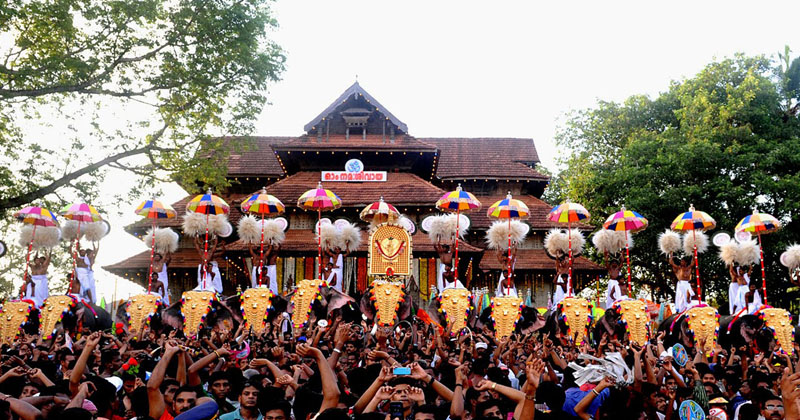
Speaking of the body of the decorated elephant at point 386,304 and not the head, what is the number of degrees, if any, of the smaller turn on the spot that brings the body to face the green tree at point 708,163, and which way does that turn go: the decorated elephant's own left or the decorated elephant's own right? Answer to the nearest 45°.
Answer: approximately 135° to the decorated elephant's own left

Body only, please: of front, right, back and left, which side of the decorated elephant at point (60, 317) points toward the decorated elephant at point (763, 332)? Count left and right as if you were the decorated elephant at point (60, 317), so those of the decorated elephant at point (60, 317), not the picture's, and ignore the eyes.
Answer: left

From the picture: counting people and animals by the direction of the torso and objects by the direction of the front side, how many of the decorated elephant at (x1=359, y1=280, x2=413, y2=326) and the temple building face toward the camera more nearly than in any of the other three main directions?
2

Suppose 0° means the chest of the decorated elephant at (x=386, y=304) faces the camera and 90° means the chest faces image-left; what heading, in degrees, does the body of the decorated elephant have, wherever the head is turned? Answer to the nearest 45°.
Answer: approximately 0°

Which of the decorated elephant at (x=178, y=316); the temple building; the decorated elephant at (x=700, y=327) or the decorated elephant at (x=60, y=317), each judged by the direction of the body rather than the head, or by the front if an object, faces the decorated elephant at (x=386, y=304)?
the temple building

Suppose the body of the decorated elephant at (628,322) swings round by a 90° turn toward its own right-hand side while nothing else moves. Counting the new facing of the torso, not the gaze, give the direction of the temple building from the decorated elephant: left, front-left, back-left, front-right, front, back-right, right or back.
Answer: right

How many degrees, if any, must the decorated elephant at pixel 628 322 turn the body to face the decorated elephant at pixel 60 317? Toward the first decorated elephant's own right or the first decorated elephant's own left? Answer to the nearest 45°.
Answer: approximately 135° to the first decorated elephant's own right

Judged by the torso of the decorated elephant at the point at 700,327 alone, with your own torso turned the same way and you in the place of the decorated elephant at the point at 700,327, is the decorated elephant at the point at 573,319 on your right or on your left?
on your right

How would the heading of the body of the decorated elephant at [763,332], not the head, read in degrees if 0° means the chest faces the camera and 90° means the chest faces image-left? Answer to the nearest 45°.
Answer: approximately 315°

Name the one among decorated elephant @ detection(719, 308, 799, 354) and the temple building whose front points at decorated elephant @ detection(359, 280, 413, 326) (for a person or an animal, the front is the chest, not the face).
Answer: the temple building

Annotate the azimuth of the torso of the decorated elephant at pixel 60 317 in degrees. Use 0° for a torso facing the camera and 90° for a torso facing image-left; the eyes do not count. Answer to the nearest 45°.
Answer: approximately 45°
